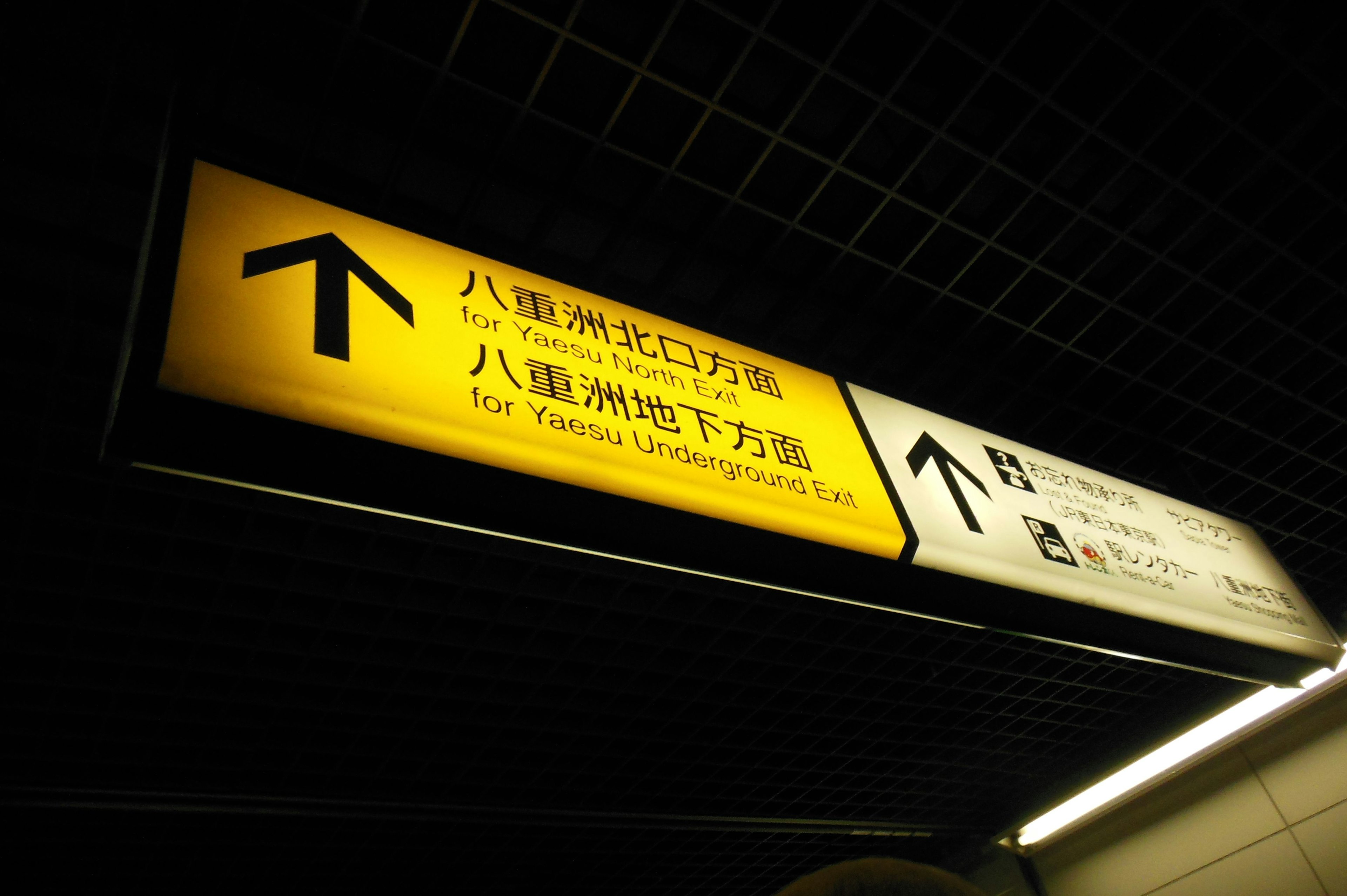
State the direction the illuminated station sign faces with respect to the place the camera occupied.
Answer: facing the viewer and to the right of the viewer

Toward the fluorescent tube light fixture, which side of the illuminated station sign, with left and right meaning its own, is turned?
left
